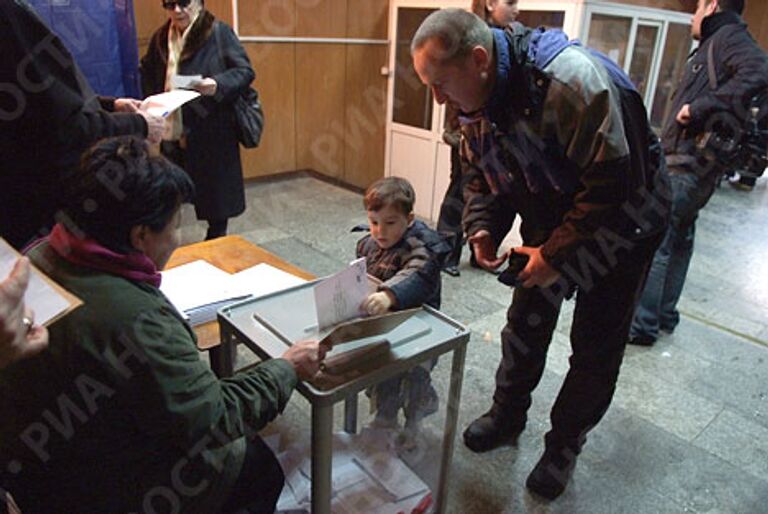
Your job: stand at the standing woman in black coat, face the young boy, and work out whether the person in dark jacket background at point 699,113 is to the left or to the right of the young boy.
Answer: left

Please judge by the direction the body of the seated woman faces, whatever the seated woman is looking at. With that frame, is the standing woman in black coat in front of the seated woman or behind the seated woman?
in front

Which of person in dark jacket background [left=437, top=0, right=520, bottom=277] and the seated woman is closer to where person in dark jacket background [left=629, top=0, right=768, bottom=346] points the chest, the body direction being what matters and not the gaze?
the person in dark jacket background

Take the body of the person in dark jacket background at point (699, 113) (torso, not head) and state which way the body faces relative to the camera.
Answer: to the viewer's left

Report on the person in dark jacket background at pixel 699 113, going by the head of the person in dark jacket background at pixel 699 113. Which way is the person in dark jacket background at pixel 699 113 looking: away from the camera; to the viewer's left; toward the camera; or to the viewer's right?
to the viewer's left

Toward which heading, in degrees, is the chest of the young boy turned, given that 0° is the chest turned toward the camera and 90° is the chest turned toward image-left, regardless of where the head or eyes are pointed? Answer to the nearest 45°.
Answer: approximately 45°

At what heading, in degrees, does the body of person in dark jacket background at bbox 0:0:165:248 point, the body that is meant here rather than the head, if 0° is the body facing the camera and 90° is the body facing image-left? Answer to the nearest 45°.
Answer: approximately 270°

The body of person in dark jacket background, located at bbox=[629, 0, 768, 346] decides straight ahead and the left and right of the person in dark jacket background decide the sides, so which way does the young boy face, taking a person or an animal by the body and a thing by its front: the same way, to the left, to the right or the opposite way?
to the left

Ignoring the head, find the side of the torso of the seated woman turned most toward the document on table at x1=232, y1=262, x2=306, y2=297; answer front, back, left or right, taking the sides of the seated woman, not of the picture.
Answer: front

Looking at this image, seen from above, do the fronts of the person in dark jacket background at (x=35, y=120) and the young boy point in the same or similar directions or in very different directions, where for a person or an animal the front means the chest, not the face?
very different directions
